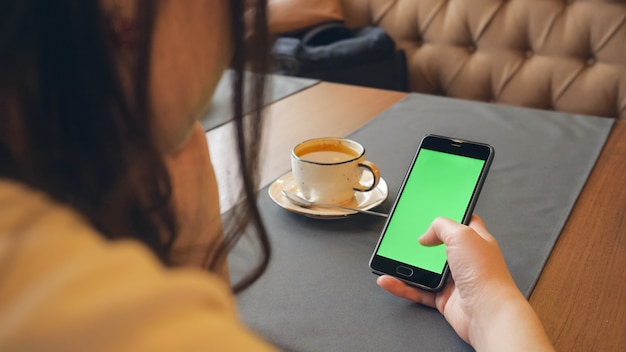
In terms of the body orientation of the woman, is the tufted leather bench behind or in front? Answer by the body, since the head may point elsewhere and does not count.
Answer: in front

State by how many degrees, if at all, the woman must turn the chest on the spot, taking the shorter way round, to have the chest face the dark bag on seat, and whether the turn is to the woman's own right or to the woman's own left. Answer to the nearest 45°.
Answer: approximately 45° to the woman's own left

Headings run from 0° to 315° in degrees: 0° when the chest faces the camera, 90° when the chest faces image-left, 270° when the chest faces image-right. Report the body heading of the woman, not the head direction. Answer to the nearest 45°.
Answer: approximately 225°

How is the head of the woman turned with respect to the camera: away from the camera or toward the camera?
away from the camera

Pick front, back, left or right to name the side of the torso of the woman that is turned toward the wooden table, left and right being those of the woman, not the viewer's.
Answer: front
